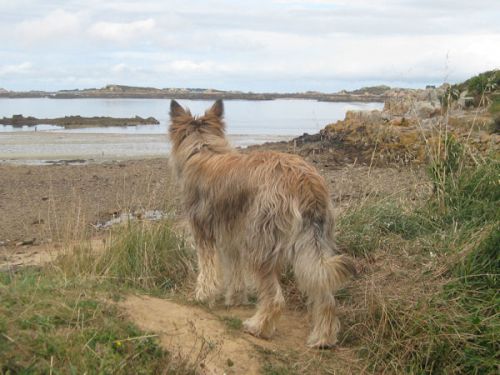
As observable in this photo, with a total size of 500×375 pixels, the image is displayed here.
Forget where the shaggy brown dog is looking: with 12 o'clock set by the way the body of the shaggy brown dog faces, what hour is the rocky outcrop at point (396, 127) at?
The rocky outcrop is roughly at 2 o'clock from the shaggy brown dog.

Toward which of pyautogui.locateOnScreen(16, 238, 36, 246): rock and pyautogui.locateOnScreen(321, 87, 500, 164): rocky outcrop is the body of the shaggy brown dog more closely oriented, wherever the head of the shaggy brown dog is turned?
the rock

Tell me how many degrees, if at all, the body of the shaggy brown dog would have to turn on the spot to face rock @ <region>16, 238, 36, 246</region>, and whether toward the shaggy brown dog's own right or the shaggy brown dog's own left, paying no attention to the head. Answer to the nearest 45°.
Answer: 0° — it already faces it

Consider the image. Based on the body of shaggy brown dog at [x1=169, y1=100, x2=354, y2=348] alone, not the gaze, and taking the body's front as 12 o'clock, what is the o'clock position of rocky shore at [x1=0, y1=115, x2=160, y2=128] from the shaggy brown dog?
The rocky shore is roughly at 1 o'clock from the shaggy brown dog.

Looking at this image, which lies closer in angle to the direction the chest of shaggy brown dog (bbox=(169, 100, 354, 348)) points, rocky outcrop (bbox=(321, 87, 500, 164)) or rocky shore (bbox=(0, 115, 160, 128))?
the rocky shore

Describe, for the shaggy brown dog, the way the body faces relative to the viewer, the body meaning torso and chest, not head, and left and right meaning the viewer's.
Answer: facing away from the viewer and to the left of the viewer
